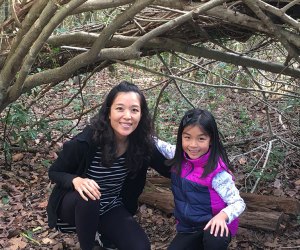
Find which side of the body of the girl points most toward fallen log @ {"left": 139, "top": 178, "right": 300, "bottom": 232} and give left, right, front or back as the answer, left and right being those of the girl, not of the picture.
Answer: back

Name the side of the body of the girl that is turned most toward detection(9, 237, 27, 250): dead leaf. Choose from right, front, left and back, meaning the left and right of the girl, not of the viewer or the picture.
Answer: right

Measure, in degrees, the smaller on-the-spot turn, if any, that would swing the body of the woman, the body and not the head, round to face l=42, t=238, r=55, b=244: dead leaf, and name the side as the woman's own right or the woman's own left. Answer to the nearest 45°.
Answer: approximately 135° to the woman's own right

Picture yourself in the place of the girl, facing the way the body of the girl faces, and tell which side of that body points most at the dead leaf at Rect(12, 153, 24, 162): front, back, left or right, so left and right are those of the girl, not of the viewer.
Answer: right

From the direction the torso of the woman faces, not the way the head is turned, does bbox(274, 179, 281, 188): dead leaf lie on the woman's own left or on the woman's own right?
on the woman's own left

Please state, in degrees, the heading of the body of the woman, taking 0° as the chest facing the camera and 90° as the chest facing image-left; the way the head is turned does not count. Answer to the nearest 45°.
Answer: approximately 0°
